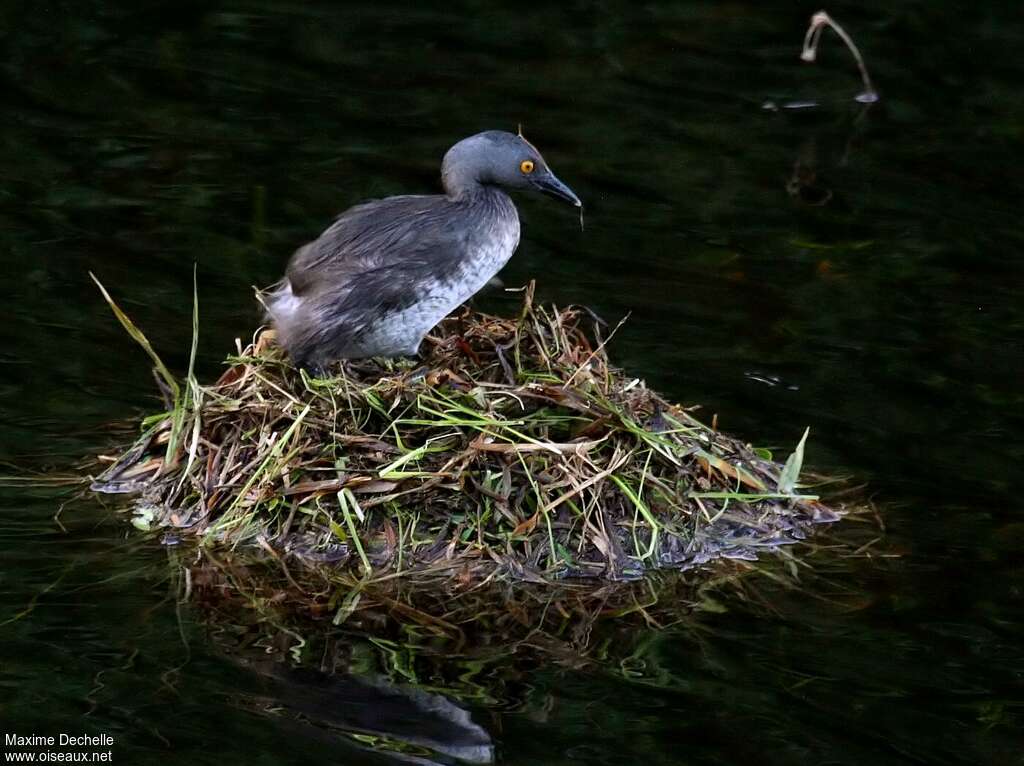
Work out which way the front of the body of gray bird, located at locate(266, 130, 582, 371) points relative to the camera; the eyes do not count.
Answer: to the viewer's right

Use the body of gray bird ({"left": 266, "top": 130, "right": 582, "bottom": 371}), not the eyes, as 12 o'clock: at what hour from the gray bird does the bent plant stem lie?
The bent plant stem is roughly at 10 o'clock from the gray bird.
